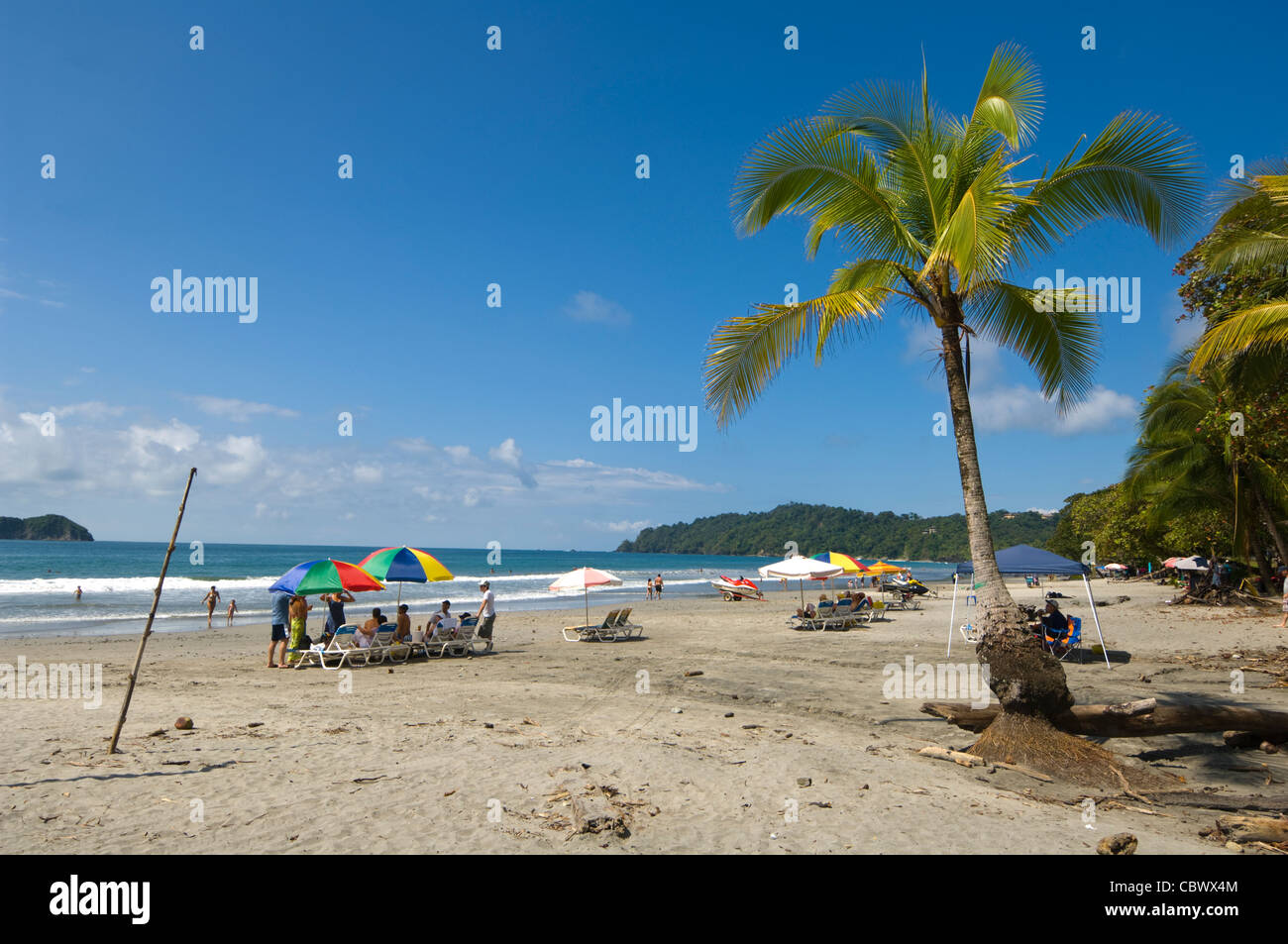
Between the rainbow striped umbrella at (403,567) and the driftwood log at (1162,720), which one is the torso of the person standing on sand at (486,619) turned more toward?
the rainbow striped umbrella

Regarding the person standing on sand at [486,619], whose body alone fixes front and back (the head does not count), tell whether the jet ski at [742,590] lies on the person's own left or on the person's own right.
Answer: on the person's own right

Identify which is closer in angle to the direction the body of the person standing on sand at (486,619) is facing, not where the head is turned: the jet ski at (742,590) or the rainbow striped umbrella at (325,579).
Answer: the rainbow striped umbrella

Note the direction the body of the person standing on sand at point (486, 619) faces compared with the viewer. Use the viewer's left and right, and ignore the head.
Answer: facing to the left of the viewer
